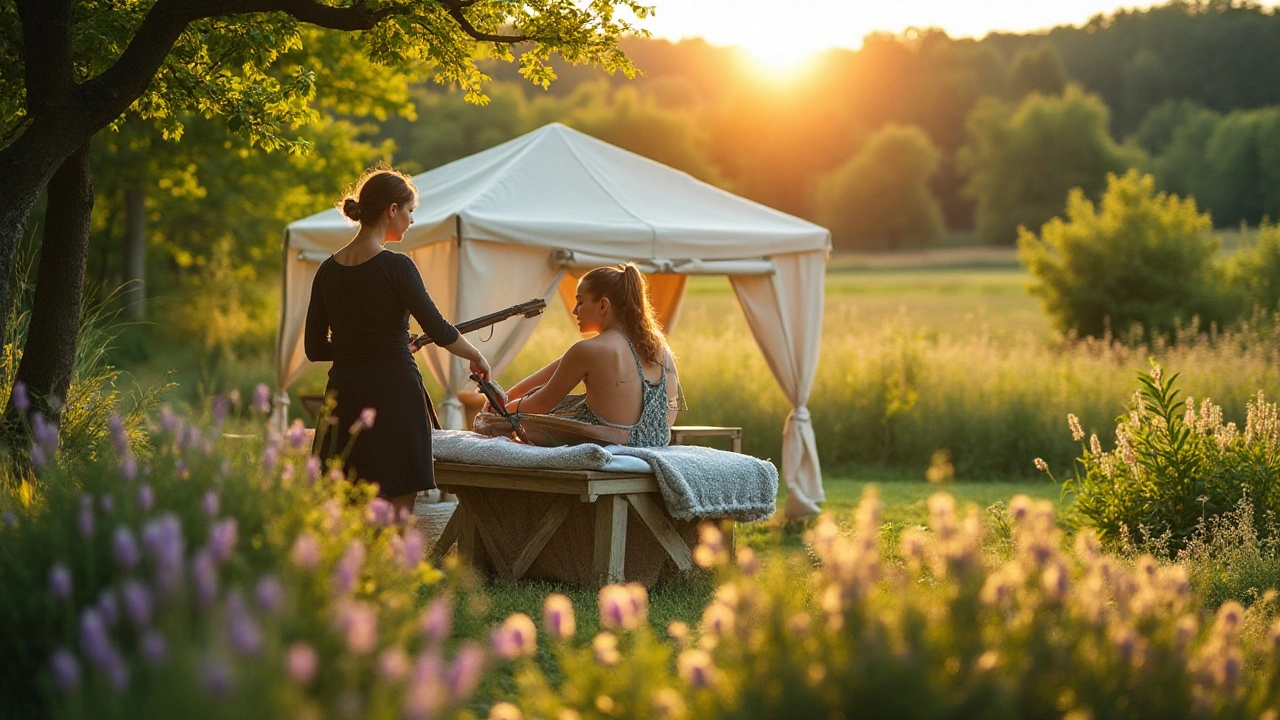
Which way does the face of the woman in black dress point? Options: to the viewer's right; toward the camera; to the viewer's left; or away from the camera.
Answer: to the viewer's right

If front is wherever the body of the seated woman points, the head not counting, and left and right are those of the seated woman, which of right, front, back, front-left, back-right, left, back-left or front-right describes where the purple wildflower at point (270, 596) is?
back-left

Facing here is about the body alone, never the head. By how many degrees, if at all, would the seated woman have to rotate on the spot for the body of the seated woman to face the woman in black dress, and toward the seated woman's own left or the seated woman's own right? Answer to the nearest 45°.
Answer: approximately 90° to the seated woman's own left

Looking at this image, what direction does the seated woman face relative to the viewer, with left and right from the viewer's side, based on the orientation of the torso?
facing away from the viewer and to the left of the viewer

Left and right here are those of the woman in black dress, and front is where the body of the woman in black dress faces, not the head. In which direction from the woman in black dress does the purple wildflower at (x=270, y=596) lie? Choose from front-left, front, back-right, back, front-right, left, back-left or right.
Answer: back-right

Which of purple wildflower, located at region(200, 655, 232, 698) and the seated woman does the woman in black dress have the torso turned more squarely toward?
the seated woman

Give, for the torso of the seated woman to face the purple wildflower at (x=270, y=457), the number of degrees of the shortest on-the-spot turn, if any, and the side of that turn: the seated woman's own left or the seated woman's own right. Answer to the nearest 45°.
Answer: approximately 135° to the seated woman's own left

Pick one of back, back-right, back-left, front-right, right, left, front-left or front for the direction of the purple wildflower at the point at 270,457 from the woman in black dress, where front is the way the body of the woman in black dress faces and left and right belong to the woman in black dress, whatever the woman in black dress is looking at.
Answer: back-right

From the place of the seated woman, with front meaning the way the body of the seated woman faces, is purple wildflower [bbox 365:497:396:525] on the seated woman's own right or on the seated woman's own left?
on the seated woman's own left

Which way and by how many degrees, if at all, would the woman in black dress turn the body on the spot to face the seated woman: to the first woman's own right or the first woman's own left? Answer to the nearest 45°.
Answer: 0° — they already face them

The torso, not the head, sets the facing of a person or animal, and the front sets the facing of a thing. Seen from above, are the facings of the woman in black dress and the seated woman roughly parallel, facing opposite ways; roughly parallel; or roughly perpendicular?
roughly perpendicular

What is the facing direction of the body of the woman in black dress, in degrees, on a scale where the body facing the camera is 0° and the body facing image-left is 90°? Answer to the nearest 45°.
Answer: approximately 225°
